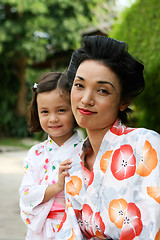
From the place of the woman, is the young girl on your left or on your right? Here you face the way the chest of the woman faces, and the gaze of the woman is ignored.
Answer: on your right

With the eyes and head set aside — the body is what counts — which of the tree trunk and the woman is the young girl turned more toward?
the woman

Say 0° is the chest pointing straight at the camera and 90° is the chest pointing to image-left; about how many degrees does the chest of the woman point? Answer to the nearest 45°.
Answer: approximately 45°

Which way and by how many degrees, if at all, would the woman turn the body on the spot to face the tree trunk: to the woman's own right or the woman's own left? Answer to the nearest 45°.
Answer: approximately 135° to the woman's own right

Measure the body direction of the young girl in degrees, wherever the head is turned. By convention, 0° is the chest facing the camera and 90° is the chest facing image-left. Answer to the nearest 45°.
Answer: approximately 315°

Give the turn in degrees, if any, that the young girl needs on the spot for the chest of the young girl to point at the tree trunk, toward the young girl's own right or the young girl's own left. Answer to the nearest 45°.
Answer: approximately 135° to the young girl's own left
